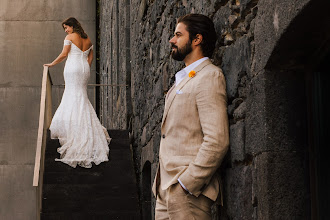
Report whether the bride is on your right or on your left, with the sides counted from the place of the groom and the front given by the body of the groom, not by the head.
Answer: on your right

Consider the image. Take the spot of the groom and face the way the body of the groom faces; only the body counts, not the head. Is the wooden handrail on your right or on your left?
on your right

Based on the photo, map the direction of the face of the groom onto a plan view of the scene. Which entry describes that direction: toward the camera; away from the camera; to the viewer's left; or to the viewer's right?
to the viewer's left

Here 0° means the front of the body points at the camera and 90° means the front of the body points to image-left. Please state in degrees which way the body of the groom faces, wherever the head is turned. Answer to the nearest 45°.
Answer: approximately 90°
